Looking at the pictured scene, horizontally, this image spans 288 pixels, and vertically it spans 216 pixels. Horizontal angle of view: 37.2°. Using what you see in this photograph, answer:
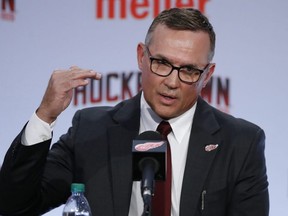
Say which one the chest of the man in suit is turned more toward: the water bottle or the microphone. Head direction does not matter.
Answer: the microphone

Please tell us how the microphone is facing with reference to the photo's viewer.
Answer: facing away from the viewer

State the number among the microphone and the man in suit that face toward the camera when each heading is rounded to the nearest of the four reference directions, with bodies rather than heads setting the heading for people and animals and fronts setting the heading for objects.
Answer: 1

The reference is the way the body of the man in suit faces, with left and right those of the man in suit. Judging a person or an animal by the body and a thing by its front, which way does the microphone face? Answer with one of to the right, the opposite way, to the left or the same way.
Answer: the opposite way

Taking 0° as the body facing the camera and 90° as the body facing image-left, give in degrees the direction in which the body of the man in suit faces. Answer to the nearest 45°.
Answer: approximately 0°
